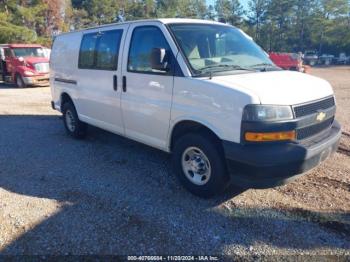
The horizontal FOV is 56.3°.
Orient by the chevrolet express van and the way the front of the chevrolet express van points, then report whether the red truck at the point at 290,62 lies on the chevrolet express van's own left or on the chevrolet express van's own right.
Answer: on the chevrolet express van's own left

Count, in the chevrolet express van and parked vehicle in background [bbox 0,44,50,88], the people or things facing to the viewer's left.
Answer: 0

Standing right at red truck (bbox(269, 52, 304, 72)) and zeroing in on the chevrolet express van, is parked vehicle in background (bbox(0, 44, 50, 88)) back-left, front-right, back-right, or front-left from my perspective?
front-right

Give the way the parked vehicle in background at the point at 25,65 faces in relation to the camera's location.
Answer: facing the viewer and to the right of the viewer

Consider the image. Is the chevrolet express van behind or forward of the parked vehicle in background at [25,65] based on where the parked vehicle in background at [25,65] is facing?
forward

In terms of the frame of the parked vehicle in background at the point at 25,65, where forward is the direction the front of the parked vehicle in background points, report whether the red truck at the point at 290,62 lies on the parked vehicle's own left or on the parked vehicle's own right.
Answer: on the parked vehicle's own left

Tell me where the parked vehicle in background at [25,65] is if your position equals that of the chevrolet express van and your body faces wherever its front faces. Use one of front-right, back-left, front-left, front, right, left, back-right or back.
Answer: back

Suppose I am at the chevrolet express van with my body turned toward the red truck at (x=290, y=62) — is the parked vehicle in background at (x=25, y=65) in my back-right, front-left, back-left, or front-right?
front-left
